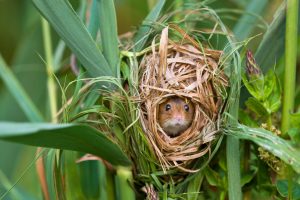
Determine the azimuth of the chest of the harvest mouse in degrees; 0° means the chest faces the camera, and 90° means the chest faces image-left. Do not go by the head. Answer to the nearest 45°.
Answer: approximately 0°
